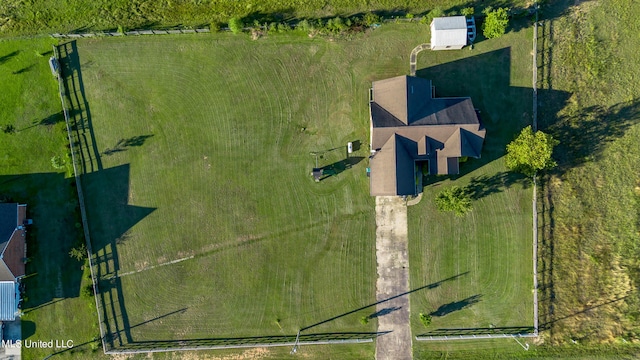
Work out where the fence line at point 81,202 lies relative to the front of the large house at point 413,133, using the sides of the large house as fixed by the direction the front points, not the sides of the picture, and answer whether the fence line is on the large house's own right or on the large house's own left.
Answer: on the large house's own right

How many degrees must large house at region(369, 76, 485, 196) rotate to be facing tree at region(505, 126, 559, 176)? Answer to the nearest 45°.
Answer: approximately 90° to its left

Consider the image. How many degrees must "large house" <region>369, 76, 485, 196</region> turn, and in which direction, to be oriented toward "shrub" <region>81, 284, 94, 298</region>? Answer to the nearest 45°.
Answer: approximately 90° to its right

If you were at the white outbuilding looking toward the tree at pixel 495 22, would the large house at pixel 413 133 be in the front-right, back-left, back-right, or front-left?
back-right

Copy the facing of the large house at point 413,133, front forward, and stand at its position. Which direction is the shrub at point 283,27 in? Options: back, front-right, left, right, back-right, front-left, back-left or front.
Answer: right

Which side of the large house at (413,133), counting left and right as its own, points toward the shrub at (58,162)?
right

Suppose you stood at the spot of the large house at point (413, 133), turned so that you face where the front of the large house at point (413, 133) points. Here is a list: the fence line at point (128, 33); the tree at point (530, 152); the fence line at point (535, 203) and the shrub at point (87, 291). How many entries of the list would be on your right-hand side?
2

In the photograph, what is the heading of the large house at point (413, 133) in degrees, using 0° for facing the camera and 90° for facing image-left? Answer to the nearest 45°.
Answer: approximately 0°

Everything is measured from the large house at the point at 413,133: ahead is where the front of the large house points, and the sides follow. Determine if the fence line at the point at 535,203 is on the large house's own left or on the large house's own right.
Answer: on the large house's own left
